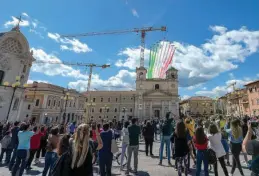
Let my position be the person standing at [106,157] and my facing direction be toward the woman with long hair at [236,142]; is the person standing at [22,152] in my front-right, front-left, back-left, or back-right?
back-left

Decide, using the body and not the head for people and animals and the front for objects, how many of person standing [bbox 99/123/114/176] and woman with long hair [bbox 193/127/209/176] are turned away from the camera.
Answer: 2

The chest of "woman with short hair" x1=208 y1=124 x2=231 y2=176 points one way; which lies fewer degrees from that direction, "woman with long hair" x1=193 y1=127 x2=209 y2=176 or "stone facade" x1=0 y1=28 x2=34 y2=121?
the stone facade

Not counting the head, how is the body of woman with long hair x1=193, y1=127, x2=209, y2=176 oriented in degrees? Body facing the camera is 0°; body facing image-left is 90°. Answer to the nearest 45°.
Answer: approximately 180°

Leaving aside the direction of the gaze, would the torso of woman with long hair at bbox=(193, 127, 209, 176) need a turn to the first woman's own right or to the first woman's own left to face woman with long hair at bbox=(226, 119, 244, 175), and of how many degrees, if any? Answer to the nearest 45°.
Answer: approximately 45° to the first woman's own right

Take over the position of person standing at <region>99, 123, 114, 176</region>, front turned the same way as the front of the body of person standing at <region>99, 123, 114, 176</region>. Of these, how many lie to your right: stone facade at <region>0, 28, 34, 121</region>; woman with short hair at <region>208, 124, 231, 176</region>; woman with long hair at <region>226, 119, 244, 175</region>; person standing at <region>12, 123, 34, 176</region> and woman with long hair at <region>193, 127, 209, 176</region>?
3

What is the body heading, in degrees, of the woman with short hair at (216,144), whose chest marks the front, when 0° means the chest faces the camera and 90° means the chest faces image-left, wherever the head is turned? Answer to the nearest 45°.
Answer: approximately 135°

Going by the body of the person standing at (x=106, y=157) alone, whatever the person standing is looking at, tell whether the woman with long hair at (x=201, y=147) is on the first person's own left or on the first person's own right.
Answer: on the first person's own right

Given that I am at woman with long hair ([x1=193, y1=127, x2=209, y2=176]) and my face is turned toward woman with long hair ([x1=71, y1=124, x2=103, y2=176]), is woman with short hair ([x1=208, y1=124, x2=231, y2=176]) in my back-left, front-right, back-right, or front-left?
back-left

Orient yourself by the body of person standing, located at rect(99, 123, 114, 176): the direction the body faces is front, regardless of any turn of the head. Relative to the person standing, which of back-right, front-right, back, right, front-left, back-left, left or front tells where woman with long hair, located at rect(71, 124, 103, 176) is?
back

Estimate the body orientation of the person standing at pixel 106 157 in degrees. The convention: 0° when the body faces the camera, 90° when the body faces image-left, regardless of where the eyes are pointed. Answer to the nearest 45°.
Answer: approximately 180°

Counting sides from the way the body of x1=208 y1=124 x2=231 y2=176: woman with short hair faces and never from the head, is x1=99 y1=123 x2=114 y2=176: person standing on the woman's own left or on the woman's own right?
on the woman's own left
